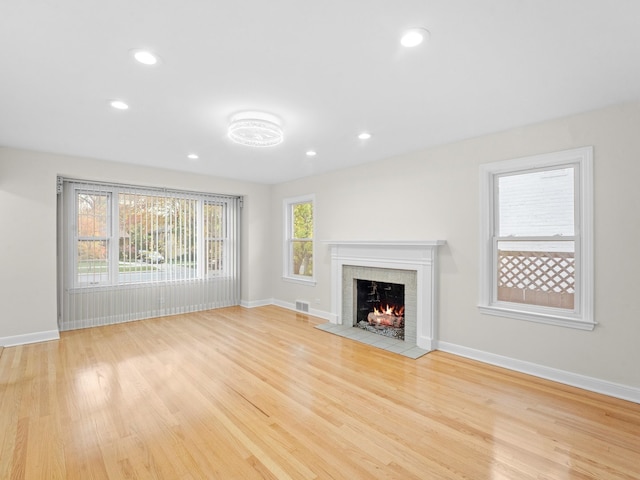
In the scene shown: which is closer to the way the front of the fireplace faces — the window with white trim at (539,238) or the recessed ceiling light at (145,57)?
the recessed ceiling light

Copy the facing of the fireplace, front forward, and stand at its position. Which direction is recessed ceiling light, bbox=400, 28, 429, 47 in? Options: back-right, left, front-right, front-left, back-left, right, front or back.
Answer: front-left

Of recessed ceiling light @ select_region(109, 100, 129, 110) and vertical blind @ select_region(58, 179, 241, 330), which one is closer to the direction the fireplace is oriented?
the recessed ceiling light

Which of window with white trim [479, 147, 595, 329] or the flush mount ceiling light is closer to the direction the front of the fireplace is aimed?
the flush mount ceiling light

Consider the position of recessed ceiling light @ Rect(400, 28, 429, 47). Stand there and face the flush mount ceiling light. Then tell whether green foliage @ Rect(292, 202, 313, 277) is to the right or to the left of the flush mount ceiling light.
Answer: right

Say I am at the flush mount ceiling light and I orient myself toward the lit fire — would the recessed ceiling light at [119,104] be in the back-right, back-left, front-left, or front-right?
back-left

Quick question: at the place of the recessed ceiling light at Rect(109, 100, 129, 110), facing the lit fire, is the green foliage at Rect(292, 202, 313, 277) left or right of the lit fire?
left

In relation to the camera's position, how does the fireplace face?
facing the viewer and to the left of the viewer

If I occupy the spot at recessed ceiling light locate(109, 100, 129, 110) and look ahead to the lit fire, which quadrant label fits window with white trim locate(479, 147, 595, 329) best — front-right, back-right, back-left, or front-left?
front-right

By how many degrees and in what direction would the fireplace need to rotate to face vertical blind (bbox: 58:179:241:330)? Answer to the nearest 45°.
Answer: approximately 45° to its right

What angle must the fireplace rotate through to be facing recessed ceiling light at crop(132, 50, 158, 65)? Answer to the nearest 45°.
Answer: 0° — it already faces it

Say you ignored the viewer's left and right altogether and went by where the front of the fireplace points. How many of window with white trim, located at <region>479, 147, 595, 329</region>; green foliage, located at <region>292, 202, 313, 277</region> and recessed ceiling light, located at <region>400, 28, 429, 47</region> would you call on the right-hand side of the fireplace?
1

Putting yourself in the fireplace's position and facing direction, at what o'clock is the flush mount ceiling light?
The flush mount ceiling light is roughly at 12 o'clock from the fireplace.

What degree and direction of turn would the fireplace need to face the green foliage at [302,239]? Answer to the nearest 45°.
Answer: approximately 90° to its right

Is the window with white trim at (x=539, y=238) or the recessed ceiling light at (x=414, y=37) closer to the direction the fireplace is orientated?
the recessed ceiling light

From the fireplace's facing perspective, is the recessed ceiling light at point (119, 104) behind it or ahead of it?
ahead
